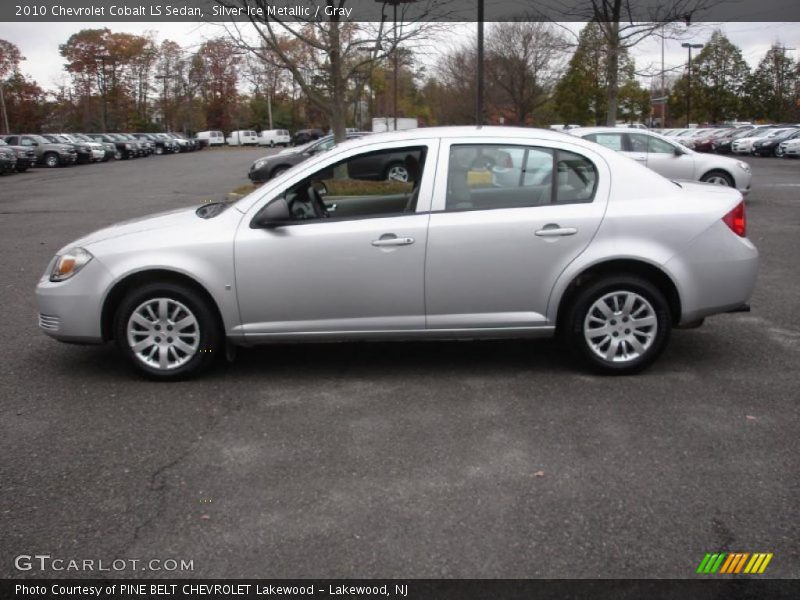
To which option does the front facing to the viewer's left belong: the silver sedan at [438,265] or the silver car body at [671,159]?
the silver sedan

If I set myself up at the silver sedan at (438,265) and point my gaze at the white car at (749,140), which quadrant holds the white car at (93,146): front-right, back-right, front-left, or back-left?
front-left

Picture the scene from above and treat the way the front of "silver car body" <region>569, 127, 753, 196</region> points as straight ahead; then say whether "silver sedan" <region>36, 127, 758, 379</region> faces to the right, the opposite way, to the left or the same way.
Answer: the opposite way

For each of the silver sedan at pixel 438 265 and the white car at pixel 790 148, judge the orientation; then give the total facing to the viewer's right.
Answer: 0

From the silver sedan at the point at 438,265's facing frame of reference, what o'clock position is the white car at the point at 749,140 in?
The white car is roughly at 4 o'clock from the silver sedan.

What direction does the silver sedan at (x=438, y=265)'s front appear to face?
to the viewer's left

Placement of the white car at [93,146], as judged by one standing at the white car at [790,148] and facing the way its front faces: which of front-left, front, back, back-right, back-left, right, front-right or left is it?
front-right

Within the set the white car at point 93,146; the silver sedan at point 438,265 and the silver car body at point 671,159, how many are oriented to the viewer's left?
1

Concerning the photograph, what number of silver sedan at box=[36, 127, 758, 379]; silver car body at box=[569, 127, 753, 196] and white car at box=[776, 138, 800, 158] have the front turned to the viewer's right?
1

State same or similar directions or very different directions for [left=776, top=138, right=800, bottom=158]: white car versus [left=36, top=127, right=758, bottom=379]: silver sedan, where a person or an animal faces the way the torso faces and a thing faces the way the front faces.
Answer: same or similar directions

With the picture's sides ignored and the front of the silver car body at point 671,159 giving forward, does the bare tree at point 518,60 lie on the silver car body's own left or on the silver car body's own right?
on the silver car body's own left

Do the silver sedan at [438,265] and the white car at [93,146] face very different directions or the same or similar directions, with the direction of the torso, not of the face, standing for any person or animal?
very different directions

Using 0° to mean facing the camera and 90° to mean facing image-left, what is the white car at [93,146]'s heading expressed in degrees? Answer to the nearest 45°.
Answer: approximately 315°

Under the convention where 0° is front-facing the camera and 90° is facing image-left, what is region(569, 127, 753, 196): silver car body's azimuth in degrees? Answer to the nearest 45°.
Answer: approximately 270°
